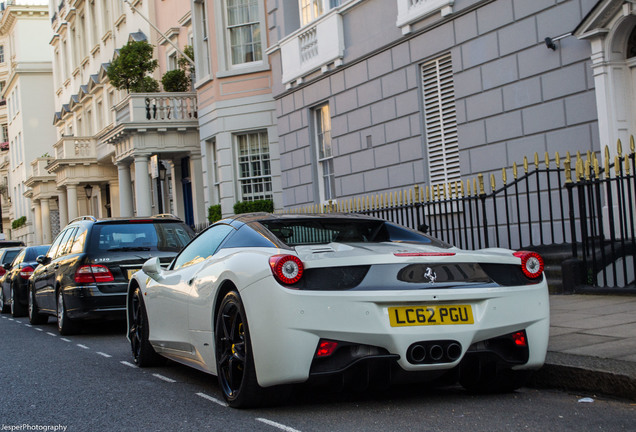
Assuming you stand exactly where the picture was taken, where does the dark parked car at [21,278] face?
facing away from the viewer and to the left of the viewer

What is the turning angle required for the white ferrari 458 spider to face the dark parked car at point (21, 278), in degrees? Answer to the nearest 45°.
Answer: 0° — it already faces it

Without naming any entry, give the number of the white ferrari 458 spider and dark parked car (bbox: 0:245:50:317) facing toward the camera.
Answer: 0

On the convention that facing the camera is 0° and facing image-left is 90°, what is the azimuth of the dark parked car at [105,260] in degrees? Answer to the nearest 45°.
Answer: approximately 135°

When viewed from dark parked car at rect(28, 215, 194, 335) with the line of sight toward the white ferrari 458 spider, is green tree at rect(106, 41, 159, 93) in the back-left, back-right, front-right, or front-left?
back-left

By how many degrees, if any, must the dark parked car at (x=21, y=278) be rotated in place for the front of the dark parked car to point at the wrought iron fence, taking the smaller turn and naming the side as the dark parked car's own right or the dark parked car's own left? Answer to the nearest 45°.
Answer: approximately 180°

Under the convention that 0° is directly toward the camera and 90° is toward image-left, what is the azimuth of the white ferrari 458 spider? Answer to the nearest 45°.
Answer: approximately 135°

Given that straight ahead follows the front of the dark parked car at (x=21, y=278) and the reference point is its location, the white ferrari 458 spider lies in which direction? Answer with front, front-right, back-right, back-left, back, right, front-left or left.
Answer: back-left

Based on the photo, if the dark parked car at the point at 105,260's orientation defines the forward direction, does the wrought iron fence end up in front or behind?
behind
